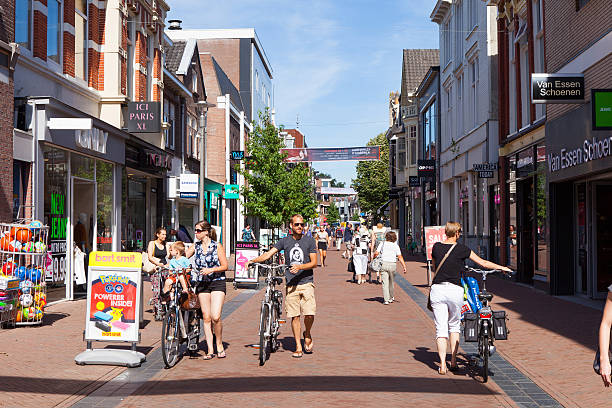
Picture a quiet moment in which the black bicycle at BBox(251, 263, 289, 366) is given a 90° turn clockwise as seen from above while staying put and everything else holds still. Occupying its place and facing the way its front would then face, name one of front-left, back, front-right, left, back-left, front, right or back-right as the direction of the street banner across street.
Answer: right

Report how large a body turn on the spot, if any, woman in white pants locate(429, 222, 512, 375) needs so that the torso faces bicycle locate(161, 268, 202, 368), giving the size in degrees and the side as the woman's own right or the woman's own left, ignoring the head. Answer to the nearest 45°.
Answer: approximately 90° to the woman's own left

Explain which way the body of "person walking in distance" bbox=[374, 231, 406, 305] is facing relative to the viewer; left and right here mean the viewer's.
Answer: facing away from the viewer

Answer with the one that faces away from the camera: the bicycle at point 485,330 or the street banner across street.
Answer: the bicycle

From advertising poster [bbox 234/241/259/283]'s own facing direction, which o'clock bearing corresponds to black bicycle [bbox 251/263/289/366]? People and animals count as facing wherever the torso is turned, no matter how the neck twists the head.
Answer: The black bicycle is roughly at 12 o'clock from the advertising poster.

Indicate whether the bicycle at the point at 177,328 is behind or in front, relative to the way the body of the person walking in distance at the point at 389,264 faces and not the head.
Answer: behind

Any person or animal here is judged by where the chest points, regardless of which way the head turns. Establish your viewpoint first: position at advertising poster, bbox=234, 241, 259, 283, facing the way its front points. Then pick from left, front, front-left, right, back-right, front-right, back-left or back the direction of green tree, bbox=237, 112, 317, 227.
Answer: back

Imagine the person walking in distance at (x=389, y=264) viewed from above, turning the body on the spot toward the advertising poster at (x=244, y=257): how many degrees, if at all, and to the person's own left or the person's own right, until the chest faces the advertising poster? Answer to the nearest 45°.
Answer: approximately 45° to the person's own left

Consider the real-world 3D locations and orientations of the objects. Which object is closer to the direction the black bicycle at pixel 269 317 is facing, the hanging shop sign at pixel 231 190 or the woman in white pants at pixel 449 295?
the woman in white pants

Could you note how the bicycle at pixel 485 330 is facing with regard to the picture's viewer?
facing away from the viewer
